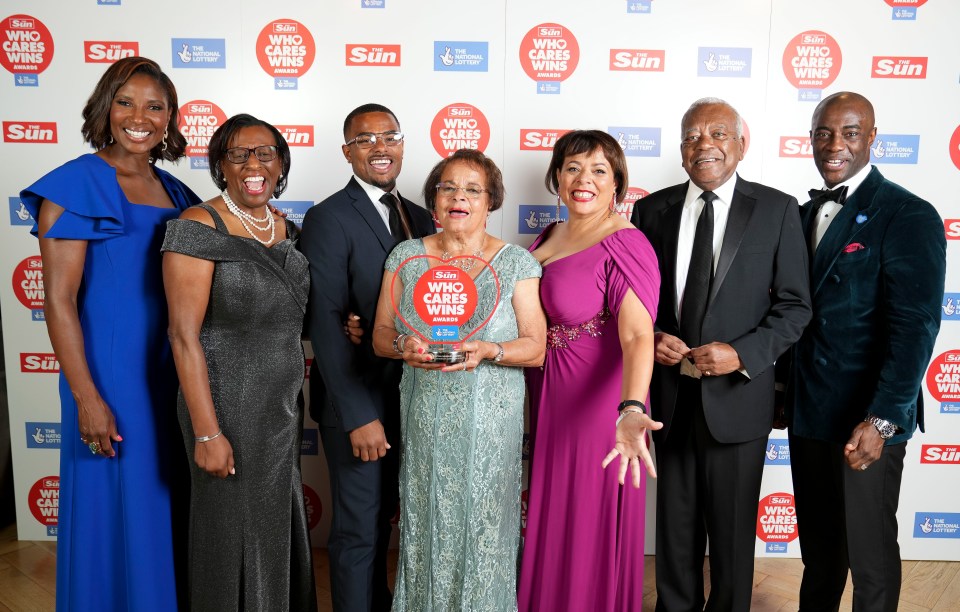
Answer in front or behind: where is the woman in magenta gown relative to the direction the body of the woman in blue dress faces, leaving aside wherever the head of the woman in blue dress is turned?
in front

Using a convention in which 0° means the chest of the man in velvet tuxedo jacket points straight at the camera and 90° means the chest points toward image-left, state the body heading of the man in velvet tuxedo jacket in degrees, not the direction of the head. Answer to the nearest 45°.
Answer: approximately 45°

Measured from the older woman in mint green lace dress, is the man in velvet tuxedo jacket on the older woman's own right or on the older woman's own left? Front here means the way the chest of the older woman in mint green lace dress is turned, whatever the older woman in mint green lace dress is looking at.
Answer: on the older woman's own left

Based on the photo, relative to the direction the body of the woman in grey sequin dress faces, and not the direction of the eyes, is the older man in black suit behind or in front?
in front
